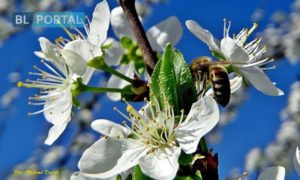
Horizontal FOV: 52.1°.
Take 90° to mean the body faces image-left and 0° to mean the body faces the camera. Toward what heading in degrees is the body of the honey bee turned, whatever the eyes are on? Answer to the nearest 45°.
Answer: approximately 90°
